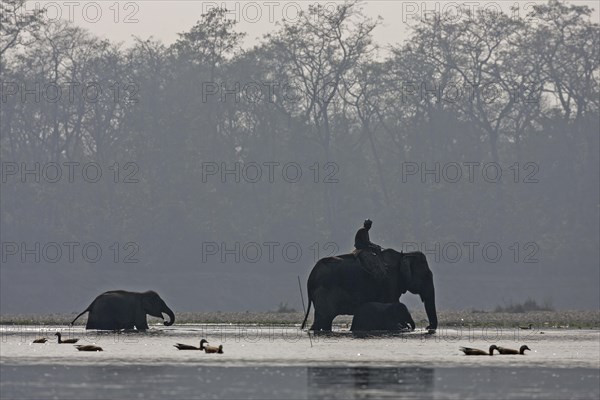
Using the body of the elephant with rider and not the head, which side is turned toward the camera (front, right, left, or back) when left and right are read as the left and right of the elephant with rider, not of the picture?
right

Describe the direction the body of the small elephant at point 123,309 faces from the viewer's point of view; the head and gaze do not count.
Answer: to the viewer's right

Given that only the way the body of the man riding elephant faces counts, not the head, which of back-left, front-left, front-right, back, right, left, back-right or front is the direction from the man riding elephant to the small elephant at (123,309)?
back

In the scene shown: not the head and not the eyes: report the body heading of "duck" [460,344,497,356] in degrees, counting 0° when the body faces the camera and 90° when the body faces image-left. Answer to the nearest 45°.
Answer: approximately 270°

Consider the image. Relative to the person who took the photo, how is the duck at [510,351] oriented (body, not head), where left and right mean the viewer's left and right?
facing to the right of the viewer

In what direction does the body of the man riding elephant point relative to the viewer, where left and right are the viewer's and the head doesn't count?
facing to the right of the viewer

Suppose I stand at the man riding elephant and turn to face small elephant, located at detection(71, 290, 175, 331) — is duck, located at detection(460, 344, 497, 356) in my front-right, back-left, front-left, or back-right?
back-left

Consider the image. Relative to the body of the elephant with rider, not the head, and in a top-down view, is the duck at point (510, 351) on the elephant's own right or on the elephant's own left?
on the elephant's own right

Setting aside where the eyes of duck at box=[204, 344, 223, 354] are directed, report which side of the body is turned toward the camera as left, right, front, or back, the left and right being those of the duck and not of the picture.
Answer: right
